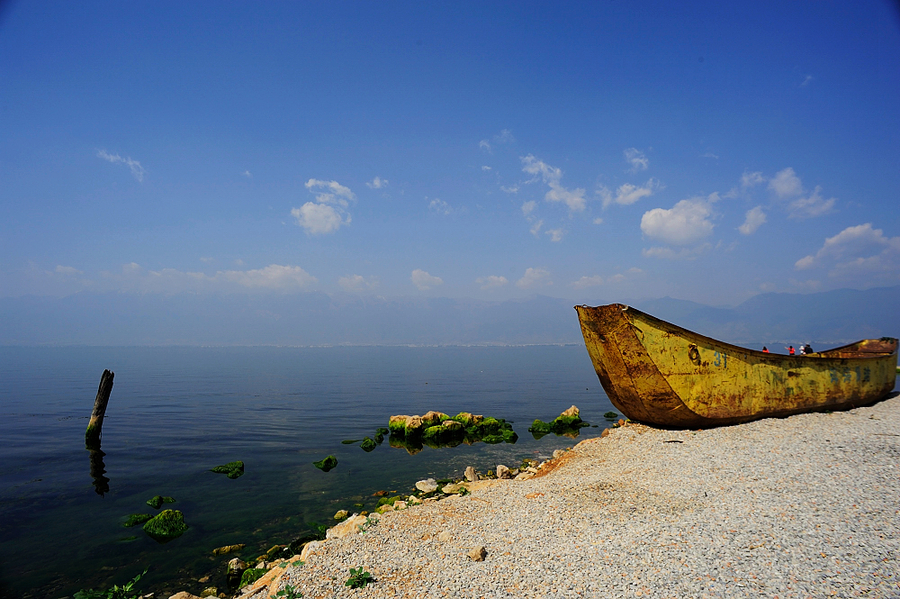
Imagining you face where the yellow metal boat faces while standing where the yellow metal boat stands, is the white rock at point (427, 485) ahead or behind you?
ahead

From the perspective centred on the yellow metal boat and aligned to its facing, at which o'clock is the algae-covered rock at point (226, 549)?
The algae-covered rock is roughly at 12 o'clock from the yellow metal boat.

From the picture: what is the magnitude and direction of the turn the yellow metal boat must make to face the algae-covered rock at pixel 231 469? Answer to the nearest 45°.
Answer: approximately 45° to its right

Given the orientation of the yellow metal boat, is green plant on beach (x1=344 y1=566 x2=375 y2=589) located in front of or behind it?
in front

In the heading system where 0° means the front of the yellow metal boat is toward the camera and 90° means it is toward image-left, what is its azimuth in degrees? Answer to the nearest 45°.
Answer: approximately 45°

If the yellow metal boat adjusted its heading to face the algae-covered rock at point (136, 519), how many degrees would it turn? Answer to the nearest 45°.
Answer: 0° — it already faces it

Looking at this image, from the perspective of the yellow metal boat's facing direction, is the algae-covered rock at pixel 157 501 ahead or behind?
ahead
